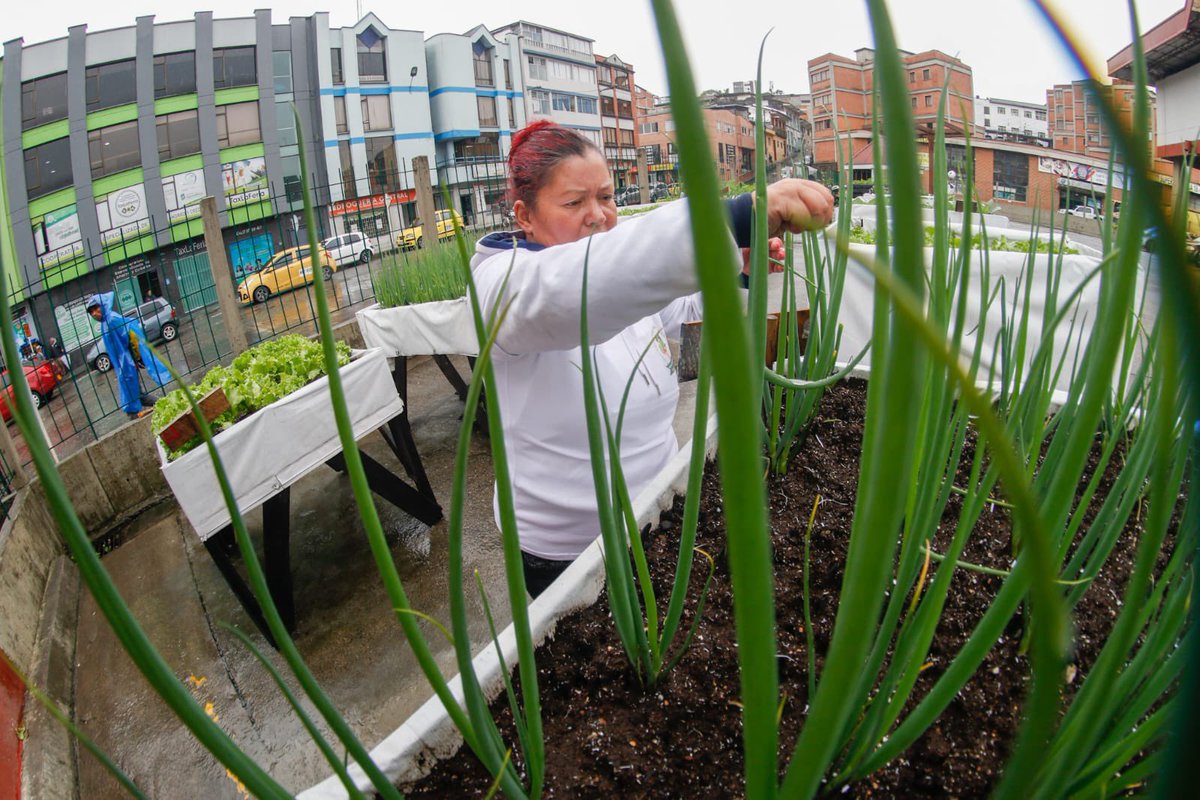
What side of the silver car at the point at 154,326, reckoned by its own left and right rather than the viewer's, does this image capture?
left

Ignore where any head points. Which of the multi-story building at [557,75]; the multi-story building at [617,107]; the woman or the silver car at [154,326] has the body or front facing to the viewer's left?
the silver car

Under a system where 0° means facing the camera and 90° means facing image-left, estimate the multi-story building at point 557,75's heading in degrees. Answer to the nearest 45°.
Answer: approximately 315°

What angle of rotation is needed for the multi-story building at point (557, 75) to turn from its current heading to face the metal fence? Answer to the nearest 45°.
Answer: approximately 45° to its right

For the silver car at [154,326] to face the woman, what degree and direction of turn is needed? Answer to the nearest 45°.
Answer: approximately 90° to its left

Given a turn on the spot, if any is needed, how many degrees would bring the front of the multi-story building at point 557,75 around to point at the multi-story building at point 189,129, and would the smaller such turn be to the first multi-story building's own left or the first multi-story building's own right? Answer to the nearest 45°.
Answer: approximately 90° to the first multi-story building's own right

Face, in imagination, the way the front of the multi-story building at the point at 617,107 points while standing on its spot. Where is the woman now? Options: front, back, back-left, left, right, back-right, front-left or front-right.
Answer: front-right
